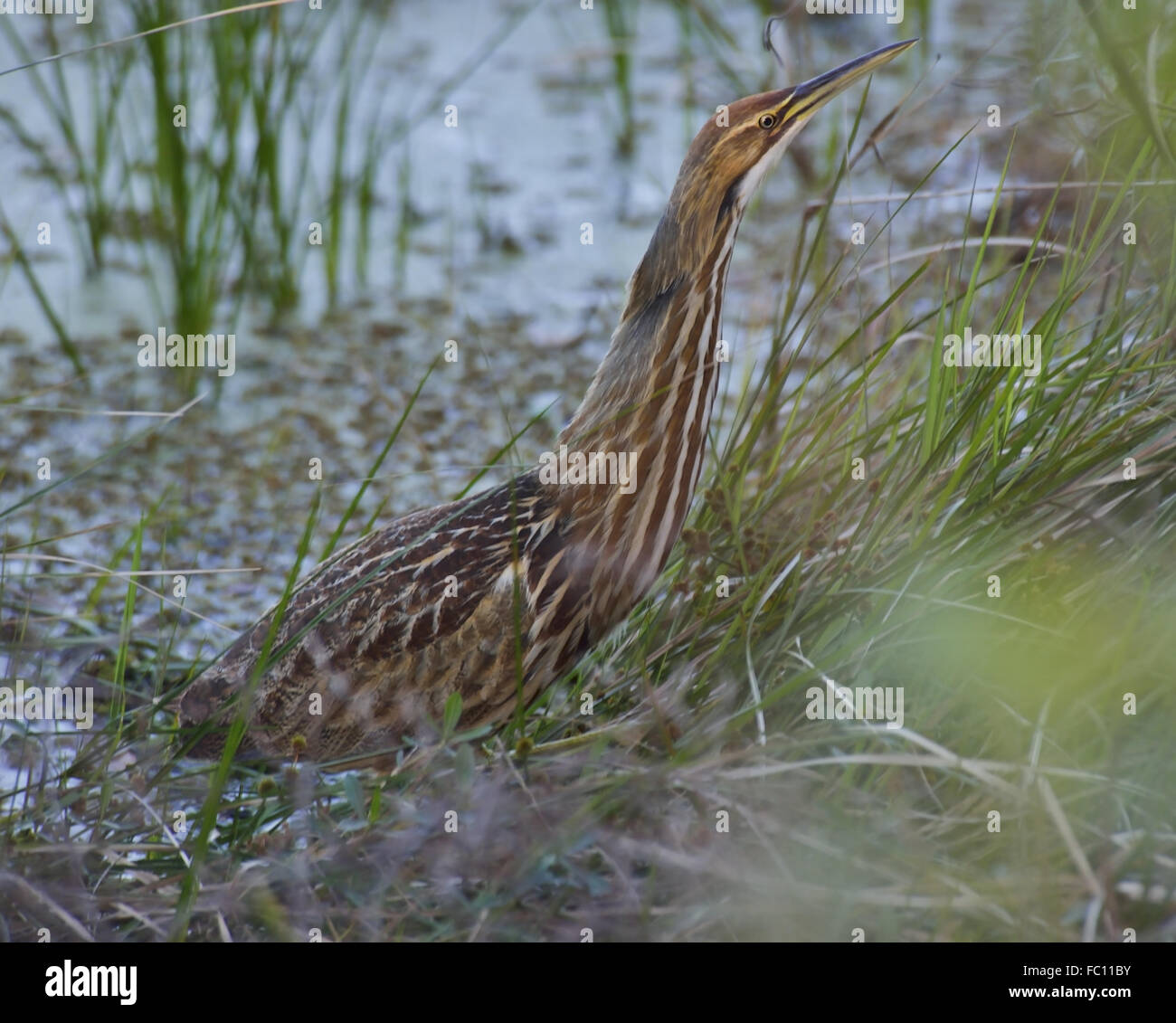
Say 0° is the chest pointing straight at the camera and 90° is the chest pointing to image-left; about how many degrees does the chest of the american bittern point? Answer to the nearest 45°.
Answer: approximately 270°
